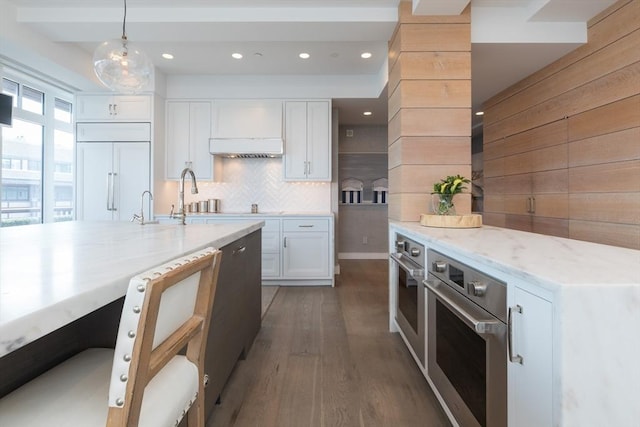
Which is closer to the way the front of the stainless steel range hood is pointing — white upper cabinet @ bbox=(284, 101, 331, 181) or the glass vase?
the glass vase

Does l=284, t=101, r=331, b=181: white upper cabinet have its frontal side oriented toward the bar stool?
yes

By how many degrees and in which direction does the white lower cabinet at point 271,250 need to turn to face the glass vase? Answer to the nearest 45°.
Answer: approximately 45° to its left

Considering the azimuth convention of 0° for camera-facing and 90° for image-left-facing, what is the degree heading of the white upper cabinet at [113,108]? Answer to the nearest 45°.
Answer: approximately 0°

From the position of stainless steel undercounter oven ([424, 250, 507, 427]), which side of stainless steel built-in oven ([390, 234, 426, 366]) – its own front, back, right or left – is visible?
left

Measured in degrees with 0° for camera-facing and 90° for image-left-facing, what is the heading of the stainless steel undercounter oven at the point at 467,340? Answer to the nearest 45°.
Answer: approximately 45°

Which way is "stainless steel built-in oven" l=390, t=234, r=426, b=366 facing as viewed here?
to the viewer's left
